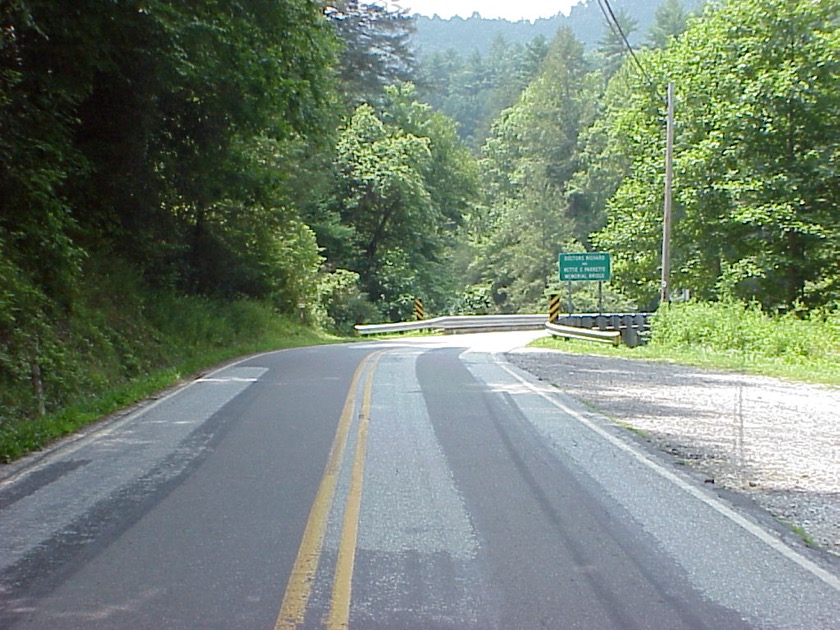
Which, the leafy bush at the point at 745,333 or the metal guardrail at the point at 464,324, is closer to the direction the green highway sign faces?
the leafy bush

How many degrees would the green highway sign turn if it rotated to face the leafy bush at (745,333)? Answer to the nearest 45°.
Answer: approximately 45° to its left

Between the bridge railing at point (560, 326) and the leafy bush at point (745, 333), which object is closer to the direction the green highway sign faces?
the leafy bush

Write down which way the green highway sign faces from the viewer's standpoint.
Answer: facing the viewer
